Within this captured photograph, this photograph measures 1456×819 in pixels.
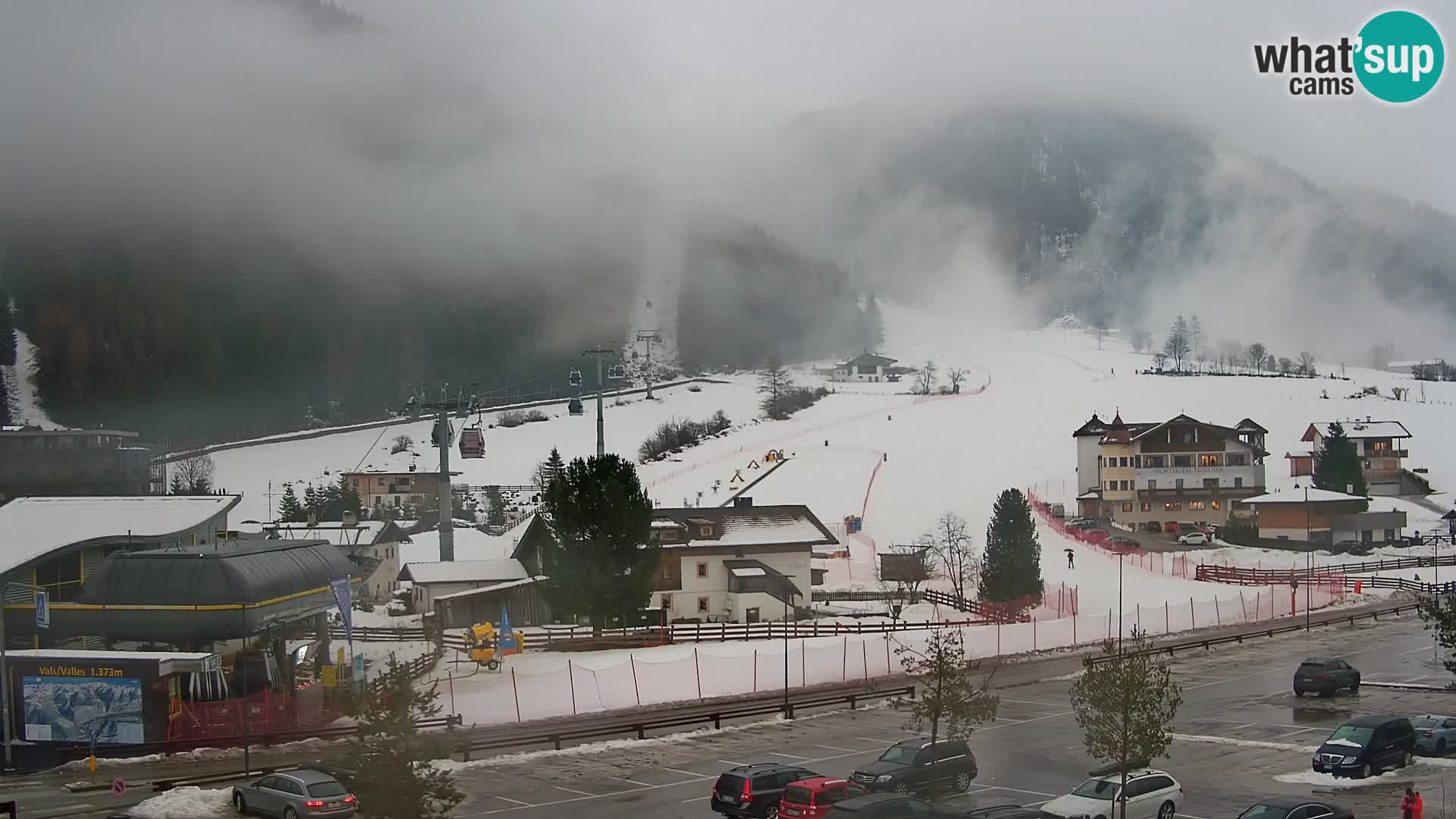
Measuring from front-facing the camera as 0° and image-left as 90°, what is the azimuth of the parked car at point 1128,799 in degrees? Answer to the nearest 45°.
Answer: approximately 45°

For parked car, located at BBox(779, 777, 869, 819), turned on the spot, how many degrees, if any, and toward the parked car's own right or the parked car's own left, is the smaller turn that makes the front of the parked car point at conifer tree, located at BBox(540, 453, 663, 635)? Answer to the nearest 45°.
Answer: approximately 45° to the parked car's own left

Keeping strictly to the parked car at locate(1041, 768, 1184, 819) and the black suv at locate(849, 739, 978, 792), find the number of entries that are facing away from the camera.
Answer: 0

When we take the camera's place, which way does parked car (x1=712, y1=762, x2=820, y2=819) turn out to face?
facing away from the viewer and to the right of the viewer

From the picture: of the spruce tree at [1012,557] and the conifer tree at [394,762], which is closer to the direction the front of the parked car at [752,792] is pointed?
the spruce tree

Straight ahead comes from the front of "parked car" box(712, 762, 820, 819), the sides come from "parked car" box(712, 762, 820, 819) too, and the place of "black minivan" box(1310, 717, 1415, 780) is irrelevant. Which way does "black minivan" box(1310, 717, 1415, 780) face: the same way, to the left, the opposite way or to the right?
the opposite way

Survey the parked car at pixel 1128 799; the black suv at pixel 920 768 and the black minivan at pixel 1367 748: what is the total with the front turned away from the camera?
0

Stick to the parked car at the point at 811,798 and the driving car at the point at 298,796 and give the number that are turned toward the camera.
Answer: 0

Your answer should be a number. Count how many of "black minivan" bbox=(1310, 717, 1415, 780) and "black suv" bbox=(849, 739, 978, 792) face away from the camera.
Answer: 0

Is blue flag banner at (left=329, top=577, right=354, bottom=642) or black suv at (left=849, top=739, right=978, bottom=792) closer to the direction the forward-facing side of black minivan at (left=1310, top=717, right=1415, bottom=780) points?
the black suv
